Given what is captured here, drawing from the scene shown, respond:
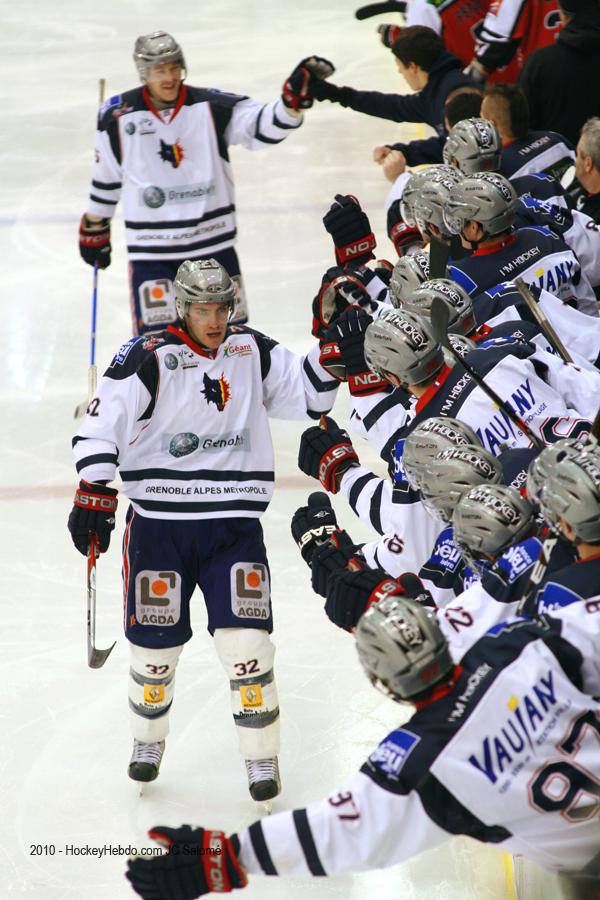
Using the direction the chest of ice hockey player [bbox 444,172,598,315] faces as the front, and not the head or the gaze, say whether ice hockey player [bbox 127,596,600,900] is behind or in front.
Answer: behind

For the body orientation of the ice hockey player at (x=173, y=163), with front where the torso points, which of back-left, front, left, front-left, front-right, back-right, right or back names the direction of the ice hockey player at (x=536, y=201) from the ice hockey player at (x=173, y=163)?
front-left

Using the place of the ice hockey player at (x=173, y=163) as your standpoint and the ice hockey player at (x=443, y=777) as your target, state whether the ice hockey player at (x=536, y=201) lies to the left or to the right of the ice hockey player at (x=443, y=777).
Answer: left

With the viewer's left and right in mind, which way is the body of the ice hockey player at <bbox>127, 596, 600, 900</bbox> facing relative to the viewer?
facing away from the viewer and to the left of the viewer

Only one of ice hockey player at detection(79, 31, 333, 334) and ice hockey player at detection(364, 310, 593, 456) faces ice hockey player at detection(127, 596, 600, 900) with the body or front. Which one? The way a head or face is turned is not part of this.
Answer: ice hockey player at detection(79, 31, 333, 334)

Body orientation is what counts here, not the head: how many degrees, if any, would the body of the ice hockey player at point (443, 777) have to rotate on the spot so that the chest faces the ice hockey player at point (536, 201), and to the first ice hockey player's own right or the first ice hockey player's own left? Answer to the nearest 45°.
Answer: approximately 45° to the first ice hockey player's own right

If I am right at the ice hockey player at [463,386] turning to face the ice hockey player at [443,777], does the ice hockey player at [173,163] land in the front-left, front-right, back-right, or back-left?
back-right

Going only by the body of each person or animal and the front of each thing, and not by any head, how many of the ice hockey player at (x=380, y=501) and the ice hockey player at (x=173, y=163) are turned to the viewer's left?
1

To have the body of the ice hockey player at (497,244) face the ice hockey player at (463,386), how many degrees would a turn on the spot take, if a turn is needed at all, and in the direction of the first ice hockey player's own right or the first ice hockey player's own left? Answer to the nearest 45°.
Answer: approximately 135° to the first ice hockey player's own left

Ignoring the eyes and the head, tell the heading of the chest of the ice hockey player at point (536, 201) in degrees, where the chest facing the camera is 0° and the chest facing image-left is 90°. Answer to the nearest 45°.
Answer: approximately 135°

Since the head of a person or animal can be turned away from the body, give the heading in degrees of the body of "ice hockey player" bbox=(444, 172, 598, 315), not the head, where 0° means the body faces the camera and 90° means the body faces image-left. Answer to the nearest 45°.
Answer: approximately 135°

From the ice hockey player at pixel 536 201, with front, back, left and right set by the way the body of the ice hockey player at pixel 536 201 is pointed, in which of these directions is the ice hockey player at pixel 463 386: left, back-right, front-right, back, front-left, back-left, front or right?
back-left

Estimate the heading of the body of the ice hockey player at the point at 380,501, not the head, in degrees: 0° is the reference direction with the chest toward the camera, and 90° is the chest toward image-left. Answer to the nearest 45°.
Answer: approximately 90°
